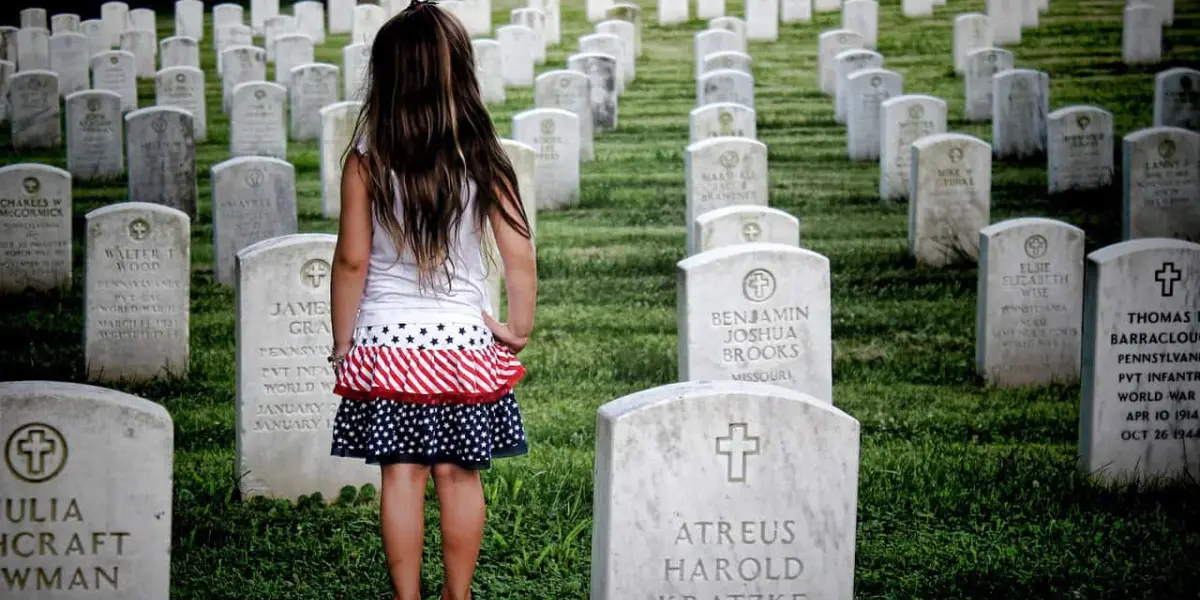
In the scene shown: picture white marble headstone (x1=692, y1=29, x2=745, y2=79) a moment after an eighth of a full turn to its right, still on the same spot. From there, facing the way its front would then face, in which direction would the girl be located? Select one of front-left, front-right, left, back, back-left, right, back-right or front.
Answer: front-left

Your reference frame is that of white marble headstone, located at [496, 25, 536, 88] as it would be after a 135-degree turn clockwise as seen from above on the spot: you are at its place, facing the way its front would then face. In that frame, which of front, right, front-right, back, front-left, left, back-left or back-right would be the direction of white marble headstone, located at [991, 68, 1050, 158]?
back

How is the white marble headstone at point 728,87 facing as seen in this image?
toward the camera

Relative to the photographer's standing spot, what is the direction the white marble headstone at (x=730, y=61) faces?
facing the viewer

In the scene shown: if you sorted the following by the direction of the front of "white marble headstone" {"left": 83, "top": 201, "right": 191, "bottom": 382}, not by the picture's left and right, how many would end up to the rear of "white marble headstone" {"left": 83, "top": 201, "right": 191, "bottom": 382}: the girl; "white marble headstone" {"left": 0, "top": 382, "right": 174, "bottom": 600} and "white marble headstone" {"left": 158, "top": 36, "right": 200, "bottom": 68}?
1

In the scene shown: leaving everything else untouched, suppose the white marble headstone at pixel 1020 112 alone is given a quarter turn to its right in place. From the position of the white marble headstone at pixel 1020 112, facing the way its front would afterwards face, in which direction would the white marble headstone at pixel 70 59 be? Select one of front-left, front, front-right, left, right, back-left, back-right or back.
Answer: front

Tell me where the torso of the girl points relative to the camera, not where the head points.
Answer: away from the camera

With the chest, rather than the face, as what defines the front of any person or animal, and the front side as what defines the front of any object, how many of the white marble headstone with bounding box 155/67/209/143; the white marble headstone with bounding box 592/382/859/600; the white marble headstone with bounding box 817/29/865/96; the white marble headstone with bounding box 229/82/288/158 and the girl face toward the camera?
4

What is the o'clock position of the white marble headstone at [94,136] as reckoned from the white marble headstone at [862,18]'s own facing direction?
the white marble headstone at [94,136] is roughly at 1 o'clock from the white marble headstone at [862,18].

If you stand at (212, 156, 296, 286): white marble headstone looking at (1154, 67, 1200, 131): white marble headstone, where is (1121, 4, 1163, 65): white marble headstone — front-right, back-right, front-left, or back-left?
front-left

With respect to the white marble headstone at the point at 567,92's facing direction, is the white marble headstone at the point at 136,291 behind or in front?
in front

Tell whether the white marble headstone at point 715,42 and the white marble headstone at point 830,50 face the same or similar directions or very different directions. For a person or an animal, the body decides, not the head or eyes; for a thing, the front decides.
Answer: same or similar directions

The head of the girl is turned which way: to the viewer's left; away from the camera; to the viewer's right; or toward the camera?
away from the camera

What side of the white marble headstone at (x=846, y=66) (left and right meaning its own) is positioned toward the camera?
front

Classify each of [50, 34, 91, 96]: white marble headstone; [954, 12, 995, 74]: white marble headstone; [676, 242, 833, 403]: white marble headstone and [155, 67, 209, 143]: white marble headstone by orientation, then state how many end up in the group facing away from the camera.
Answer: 0
